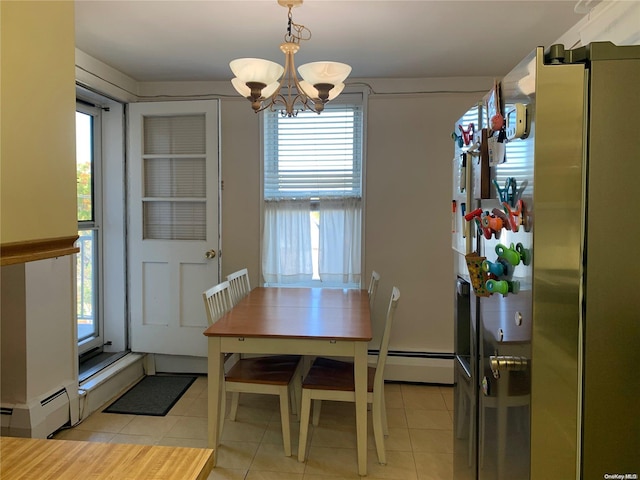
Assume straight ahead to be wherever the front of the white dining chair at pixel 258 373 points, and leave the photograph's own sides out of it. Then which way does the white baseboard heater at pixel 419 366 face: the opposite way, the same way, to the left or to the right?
to the right

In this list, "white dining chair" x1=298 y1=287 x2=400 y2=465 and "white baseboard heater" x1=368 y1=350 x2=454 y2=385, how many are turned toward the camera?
1

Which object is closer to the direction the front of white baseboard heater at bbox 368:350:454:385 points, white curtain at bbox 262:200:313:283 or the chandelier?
the chandelier

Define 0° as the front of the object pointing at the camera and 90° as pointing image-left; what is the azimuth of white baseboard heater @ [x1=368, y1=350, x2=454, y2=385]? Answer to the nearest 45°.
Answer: approximately 0°

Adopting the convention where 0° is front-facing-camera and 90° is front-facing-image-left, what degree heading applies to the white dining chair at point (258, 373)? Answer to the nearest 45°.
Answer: approximately 270°

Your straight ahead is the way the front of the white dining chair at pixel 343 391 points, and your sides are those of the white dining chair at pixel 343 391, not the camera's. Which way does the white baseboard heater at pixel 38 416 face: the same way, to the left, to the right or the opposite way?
the opposite way

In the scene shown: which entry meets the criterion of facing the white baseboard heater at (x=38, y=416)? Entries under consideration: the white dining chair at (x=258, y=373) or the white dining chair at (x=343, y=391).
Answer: the white dining chair at (x=343, y=391)

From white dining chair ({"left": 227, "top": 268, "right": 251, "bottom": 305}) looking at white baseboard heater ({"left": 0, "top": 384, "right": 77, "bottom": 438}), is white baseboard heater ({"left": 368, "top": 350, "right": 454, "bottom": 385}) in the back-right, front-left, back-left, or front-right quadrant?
back-left

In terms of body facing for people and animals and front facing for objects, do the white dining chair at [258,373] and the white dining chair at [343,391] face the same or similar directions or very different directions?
very different directions

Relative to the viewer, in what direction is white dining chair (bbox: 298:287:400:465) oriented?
to the viewer's left

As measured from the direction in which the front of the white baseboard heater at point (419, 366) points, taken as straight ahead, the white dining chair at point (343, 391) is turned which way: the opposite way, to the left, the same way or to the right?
to the right

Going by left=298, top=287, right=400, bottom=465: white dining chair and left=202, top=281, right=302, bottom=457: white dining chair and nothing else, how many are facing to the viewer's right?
1
